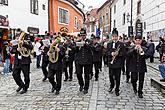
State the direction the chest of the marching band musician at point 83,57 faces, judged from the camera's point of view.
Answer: toward the camera

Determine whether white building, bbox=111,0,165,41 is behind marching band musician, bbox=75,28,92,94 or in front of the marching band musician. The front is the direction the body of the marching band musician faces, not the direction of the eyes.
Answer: behind

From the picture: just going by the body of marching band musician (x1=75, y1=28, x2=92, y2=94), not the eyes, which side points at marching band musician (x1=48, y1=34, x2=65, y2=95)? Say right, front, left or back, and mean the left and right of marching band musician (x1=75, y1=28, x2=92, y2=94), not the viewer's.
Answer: right

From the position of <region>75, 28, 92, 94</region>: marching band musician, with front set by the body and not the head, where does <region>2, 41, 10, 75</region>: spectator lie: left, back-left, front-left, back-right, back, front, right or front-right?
back-right

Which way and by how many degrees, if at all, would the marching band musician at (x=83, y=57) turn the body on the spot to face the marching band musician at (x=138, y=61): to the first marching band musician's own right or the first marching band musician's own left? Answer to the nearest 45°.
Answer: approximately 90° to the first marching band musician's own left

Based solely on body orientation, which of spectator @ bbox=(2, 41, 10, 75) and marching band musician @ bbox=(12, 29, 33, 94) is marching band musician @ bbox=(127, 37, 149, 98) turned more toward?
the marching band musician

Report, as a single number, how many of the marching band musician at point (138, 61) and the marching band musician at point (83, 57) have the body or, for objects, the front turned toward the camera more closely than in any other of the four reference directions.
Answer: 2

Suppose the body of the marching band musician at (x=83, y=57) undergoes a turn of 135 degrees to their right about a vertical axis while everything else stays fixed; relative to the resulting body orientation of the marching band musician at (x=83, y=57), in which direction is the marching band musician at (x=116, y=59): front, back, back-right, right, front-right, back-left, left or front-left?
back-right

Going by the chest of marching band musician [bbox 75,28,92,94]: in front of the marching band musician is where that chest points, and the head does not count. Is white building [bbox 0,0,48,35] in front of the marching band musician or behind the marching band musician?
behind

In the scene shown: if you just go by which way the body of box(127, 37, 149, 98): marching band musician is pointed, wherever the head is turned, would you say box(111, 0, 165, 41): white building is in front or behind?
behind

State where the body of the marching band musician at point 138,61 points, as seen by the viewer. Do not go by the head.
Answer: toward the camera

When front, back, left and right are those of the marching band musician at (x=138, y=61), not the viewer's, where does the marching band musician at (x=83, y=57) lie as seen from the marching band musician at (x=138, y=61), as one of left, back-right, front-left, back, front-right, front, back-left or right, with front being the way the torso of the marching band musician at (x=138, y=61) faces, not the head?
right

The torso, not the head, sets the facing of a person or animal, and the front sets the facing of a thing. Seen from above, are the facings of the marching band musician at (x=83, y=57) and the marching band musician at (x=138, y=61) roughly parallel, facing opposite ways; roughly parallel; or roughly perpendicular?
roughly parallel

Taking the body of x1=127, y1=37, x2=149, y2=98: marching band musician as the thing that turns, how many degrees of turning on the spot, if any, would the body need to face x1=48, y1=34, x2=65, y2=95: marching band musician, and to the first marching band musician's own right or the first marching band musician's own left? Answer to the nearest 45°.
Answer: approximately 90° to the first marching band musician's own right
